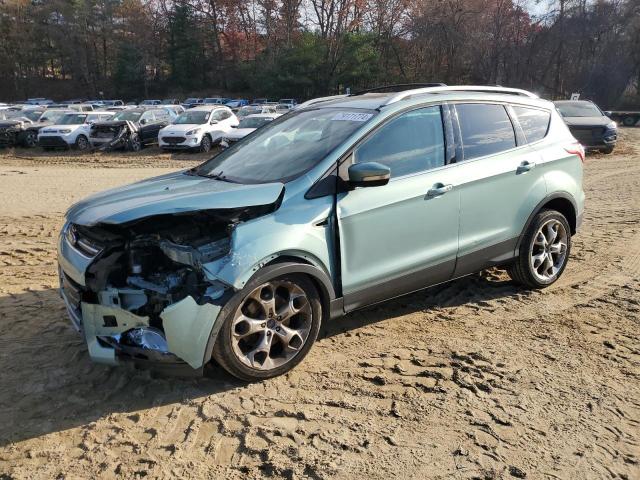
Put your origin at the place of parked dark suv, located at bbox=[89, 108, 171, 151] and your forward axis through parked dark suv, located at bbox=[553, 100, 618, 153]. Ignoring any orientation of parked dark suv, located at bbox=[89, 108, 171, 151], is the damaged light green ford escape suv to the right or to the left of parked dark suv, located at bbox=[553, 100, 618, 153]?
right

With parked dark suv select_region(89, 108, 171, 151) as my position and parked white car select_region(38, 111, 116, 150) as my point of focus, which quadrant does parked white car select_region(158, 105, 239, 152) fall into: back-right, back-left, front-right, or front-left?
back-left

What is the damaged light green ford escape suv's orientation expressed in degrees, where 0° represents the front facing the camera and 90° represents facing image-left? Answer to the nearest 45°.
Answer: approximately 45°

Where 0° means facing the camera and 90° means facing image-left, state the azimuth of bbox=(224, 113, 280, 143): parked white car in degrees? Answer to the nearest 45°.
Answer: approximately 45°

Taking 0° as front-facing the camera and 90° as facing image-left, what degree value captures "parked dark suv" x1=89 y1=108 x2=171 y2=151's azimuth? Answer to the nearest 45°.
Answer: approximately 45°

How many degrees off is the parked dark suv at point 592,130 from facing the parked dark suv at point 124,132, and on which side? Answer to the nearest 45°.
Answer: approximately 135° to its right

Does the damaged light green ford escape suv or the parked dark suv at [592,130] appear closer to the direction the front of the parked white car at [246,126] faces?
the damaged light green ford escape suv

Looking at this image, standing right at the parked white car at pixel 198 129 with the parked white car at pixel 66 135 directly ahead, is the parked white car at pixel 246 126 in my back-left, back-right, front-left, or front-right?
back-right

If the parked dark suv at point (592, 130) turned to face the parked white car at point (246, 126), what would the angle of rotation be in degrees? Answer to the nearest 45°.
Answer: approximately 135° to its right

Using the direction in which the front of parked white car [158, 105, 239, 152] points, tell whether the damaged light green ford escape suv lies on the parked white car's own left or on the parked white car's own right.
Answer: on the parked white car's own left

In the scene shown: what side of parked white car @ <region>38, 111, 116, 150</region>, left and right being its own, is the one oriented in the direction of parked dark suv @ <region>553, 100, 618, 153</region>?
left
